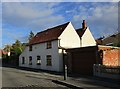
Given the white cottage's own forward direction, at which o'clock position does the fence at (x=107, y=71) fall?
The fence is roughly at 10 o'clock from the white cottage.

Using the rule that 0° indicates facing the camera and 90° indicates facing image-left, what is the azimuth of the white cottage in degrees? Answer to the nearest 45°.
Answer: approximately 45°
